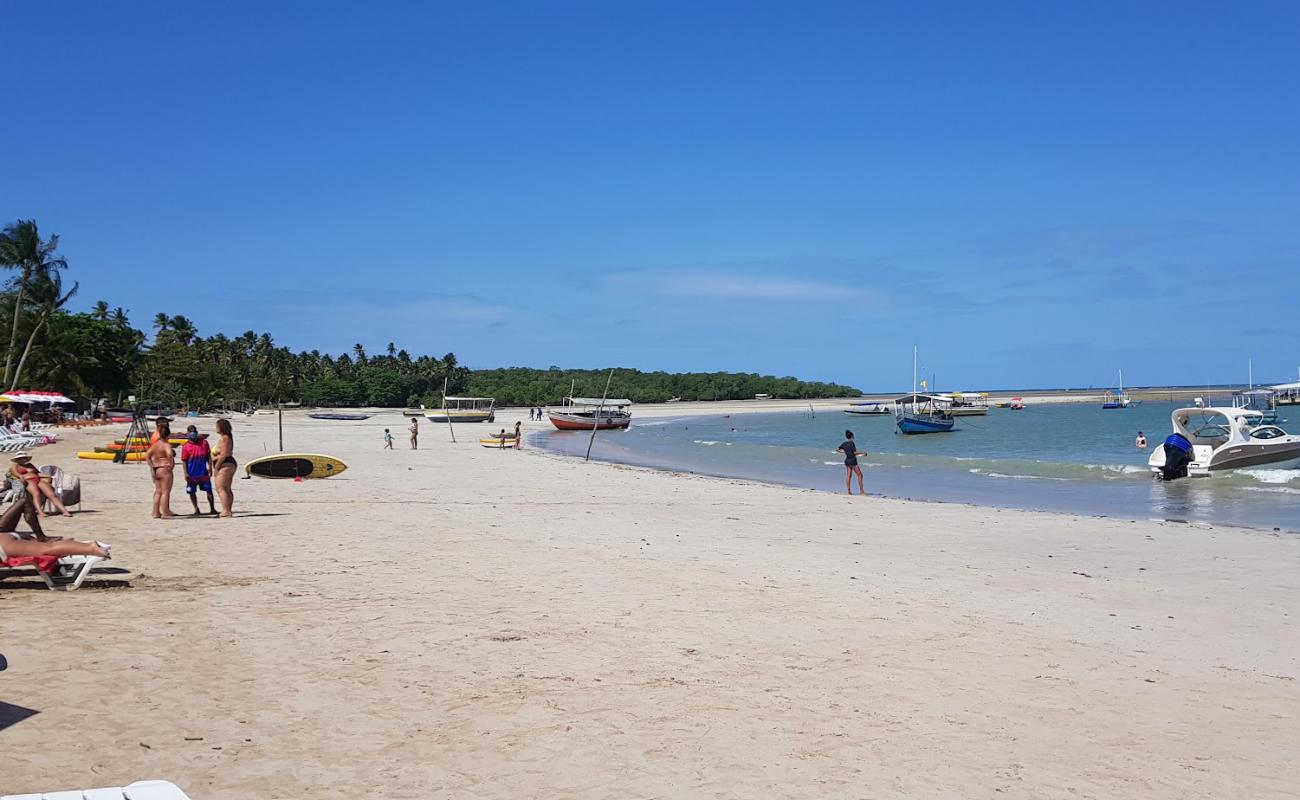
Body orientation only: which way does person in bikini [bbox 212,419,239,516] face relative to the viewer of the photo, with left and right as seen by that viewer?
facing to the left of the viewer

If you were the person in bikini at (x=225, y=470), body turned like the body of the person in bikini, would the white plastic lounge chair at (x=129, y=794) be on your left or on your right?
on your left

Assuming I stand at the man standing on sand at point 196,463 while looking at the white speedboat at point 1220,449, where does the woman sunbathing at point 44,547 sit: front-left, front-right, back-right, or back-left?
back-right

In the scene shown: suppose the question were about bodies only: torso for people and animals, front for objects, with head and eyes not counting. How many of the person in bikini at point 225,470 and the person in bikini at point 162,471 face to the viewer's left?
1

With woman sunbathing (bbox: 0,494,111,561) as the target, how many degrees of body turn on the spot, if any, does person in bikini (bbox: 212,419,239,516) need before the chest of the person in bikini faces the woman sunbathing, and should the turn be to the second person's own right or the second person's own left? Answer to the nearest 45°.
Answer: approximately 90° to the second person's own left

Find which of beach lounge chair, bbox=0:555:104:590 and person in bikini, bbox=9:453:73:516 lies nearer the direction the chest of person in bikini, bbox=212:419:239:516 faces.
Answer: the person in bikini
